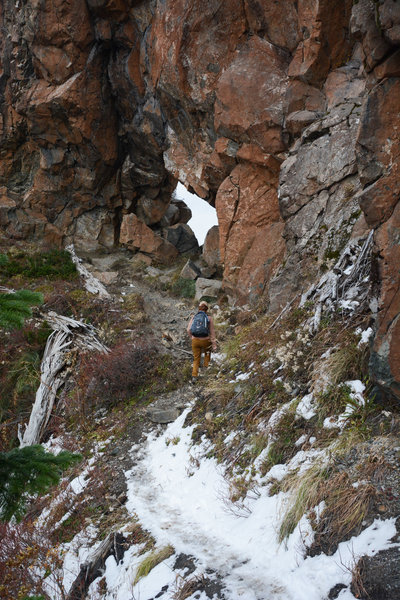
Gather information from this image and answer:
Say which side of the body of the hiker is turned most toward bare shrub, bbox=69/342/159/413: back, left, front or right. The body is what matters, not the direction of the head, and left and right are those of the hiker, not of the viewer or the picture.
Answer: left

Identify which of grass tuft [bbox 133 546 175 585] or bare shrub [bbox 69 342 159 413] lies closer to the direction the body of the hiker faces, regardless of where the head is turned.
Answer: the bare shrub

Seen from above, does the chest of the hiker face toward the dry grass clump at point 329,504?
no

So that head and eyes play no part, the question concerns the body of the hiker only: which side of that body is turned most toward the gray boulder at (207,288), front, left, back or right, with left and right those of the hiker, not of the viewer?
front

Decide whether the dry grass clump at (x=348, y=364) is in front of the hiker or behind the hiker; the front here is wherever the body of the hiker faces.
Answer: behind

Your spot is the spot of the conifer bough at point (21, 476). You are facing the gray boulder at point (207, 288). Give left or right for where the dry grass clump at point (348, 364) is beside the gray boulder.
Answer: right

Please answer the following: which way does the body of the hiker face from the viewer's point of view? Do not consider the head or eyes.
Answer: away from the camera

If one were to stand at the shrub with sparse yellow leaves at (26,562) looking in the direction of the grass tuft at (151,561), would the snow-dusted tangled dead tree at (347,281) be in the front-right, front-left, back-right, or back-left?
front-left

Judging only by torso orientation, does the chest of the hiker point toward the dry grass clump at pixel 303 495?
no

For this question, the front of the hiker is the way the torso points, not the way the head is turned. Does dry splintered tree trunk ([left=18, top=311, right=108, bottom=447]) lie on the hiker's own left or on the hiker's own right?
on the hiker's own left

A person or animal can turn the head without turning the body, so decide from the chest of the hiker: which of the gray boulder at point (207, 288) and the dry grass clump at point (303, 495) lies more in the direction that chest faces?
the gray boulder

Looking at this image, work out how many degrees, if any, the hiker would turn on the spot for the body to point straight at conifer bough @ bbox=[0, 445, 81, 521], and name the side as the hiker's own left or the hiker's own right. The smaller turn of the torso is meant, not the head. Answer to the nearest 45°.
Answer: approximately 180°
